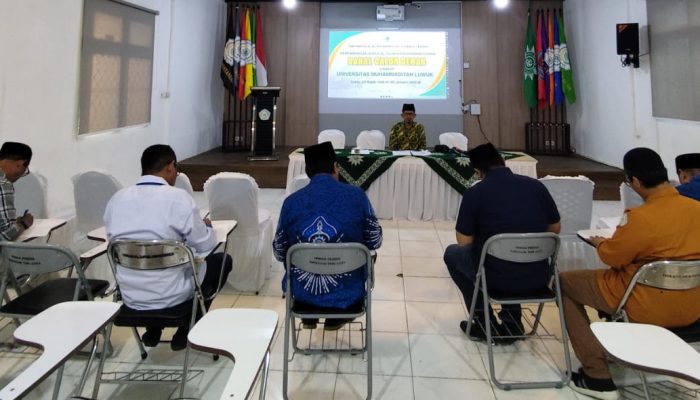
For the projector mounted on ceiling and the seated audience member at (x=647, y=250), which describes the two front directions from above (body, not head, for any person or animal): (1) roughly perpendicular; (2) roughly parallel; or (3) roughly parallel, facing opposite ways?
roughly parallel

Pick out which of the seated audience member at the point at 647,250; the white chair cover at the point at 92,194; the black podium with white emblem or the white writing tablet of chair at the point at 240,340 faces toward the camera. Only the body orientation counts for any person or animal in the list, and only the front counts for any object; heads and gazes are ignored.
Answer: the black podium with white emblem

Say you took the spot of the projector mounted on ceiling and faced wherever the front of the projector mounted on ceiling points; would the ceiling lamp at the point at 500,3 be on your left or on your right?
on your right

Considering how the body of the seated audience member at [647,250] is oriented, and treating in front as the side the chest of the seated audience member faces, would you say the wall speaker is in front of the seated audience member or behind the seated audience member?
in front

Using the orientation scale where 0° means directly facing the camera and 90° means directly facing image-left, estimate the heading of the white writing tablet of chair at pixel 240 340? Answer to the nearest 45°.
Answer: approximately 180°

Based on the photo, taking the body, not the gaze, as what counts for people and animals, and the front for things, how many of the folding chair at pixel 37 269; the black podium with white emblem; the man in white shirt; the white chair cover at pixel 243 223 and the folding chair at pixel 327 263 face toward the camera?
1

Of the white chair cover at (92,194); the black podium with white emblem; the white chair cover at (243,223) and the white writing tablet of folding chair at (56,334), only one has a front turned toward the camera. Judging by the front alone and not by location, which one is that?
the black podium with white emblem

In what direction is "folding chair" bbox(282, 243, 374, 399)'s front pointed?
away from the camera

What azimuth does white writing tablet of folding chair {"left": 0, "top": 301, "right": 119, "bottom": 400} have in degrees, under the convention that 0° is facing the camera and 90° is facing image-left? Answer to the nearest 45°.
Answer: approximately 225°

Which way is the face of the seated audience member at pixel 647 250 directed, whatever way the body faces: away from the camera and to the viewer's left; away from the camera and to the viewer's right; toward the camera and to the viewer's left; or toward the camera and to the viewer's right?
away from the camera and to the viewer's left

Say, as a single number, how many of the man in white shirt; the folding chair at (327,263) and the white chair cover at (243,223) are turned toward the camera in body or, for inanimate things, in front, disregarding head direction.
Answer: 0

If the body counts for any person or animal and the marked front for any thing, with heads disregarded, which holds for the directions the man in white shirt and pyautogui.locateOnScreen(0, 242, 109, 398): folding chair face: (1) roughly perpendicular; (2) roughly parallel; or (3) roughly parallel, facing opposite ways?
roughly parallel
